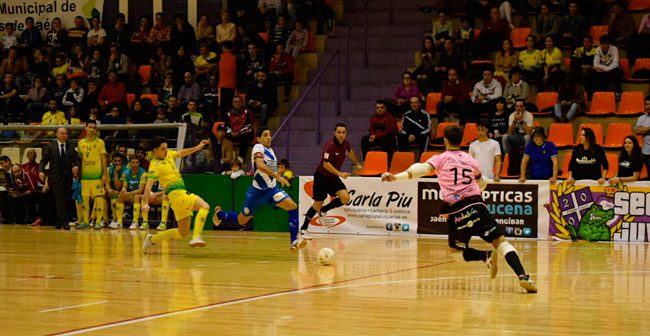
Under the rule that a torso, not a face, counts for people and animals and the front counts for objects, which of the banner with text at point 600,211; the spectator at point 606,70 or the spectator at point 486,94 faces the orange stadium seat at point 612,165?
the spectator at point 606,70

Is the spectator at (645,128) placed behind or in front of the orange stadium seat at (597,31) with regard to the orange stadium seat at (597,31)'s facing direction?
in front

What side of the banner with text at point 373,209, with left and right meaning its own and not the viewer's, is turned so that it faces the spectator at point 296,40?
back

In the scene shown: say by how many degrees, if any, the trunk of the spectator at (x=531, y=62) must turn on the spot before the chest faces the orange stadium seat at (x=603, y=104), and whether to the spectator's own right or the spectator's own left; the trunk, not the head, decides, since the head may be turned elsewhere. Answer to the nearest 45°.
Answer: approximately 45° to the spectator's own left

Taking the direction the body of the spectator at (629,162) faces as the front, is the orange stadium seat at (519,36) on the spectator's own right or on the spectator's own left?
on the spectator's own right

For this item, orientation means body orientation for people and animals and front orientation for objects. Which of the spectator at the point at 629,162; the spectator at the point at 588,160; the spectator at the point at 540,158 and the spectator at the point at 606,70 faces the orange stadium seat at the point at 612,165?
the spectator at the point at 606,70

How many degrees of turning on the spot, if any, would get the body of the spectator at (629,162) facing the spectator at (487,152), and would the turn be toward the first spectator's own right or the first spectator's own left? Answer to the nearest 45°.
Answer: approximately 45° to the first spectator's own right

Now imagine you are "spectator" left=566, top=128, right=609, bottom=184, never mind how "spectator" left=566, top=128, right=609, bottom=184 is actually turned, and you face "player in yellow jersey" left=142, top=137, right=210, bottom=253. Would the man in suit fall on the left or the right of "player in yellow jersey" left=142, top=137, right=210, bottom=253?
right

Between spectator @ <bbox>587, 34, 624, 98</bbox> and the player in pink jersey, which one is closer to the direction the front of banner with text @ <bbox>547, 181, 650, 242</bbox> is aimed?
the player in pink jersey

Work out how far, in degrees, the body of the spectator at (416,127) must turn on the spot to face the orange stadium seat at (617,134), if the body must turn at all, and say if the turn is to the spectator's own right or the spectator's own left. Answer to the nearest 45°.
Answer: approximately 90° to the spectator's own left
